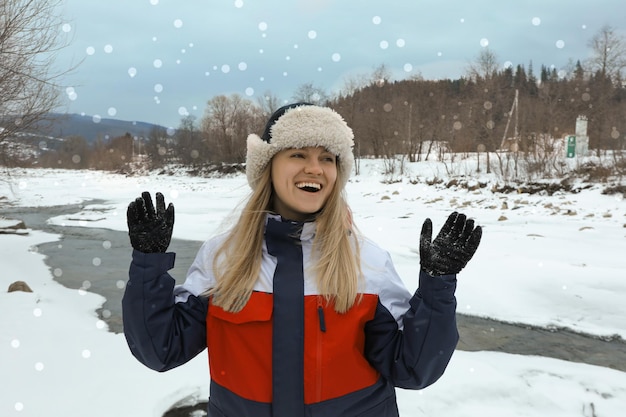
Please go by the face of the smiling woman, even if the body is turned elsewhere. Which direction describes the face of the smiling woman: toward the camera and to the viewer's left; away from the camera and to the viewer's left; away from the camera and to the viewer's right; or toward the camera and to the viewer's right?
toward the camera and to the viewer's right

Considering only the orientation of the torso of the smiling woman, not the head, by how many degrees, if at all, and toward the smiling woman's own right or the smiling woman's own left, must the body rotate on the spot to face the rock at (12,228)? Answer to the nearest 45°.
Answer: approximately 135° to the smiling woman's own right

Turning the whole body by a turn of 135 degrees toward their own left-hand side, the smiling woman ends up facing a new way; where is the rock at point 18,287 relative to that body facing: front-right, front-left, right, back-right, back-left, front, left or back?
left

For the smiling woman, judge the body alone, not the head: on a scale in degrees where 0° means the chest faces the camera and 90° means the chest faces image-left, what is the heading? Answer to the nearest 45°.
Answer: approximately 0°

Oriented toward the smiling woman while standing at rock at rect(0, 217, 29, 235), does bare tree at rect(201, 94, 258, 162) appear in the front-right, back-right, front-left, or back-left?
back-left

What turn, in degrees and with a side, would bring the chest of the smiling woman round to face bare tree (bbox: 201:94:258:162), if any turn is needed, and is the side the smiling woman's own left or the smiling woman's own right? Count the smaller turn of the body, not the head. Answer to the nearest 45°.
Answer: approximately 180°
